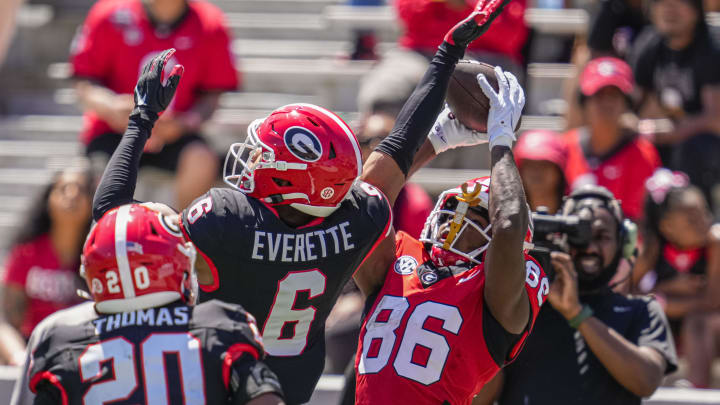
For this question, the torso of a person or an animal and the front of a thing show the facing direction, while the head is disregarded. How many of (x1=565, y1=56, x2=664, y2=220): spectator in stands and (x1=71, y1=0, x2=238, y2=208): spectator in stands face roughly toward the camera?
2

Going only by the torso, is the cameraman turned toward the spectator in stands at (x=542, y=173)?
no

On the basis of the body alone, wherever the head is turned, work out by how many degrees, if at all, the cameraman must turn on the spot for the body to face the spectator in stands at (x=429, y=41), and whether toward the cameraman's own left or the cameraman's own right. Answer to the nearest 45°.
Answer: approximately 90° to the cameraman's own right

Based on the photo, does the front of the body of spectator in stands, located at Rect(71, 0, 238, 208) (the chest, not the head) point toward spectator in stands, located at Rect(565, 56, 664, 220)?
no

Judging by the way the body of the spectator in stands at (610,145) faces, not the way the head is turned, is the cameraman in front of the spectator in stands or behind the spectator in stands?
in front

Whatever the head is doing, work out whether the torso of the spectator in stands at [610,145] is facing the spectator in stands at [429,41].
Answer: no

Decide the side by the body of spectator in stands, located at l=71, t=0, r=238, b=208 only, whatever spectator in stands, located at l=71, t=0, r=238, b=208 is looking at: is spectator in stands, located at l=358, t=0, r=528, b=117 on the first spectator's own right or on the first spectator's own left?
on the first spectator's own left

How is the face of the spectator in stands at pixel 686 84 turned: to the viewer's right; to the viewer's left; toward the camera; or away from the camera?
toward the camera

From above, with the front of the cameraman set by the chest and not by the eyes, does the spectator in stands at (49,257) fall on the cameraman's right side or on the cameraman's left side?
on the cameraman's right side

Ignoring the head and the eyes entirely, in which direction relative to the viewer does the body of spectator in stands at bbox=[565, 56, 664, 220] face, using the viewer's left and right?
facing the viewer

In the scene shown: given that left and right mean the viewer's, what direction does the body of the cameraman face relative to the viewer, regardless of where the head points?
facing the viewer and to the left of the viewer
